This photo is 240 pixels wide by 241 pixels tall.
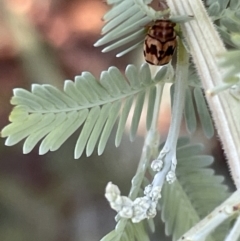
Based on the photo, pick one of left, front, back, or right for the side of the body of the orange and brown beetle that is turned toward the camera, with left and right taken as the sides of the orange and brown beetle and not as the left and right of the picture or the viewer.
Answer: back
